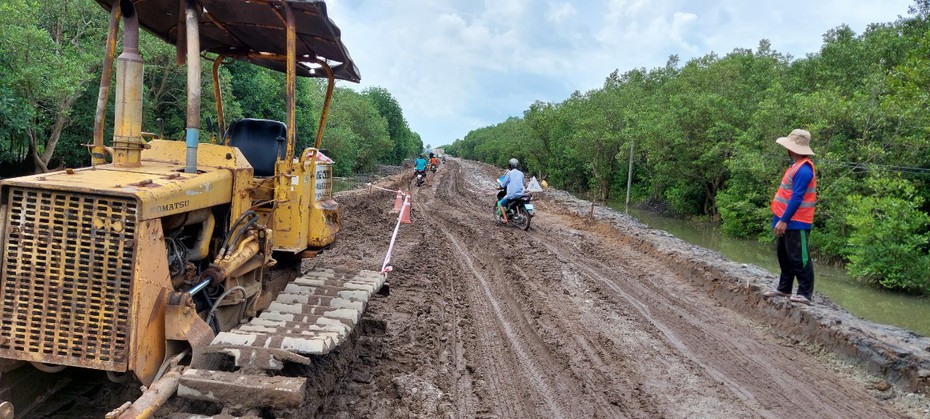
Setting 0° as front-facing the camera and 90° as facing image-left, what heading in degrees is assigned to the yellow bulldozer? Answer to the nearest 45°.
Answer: approximately 45°

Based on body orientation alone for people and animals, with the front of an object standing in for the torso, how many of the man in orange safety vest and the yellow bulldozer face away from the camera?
0

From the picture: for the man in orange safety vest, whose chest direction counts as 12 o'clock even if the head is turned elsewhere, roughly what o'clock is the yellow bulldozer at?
The yellow bulldozer is roughly at 10 o'clock from the man in orange safety vest.

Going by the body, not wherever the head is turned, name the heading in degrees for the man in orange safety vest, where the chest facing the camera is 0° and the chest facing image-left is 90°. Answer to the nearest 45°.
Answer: approximately 90°

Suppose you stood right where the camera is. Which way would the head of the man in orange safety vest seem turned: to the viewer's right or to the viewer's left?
to the viewer's left

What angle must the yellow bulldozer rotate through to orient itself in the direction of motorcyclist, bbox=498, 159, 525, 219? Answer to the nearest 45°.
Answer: approximately 180°

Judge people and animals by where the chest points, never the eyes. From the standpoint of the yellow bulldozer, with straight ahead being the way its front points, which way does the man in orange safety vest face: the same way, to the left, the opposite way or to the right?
to the right
